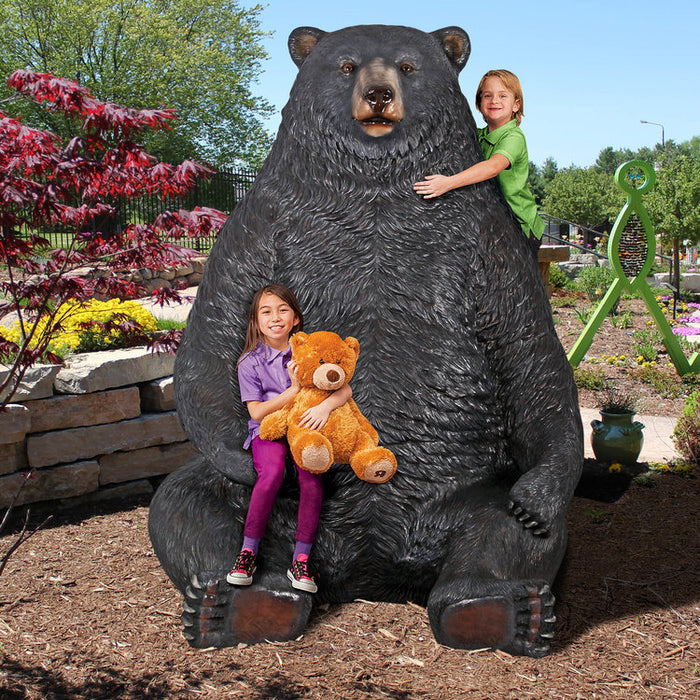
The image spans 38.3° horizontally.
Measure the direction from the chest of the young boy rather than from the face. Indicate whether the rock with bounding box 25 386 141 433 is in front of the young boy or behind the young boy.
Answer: in front

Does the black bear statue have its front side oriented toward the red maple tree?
no

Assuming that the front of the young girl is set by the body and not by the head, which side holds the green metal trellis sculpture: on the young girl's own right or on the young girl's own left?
on the young girl's own left

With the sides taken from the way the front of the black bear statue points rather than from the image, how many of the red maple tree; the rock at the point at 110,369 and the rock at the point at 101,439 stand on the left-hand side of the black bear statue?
0

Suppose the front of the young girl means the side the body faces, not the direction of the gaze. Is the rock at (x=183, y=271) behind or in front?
behind

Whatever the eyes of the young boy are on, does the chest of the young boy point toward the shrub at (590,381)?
no

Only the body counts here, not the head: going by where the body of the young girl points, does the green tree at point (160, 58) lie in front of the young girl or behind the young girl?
behind

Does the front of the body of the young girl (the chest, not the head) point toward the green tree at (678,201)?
no

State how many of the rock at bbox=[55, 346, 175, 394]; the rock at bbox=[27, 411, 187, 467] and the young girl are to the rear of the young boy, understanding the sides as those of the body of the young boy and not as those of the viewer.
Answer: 0

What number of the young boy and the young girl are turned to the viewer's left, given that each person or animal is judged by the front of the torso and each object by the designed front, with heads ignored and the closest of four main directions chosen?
1

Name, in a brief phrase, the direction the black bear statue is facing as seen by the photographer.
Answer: facing the viewer

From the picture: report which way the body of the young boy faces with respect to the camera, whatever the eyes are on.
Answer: to the viewer's left

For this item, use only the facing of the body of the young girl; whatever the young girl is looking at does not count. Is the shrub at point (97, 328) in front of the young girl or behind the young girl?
behind

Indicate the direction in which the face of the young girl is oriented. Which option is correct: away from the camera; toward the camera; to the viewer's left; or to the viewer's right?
toward the camera

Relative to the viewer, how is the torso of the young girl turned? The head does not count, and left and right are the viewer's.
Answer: facing the viewer and to the right of the viewer

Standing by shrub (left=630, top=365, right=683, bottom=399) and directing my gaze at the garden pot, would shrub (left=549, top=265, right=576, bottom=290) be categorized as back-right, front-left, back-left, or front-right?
back-right

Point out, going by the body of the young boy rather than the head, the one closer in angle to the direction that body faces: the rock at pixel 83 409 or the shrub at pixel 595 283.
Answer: the rock
